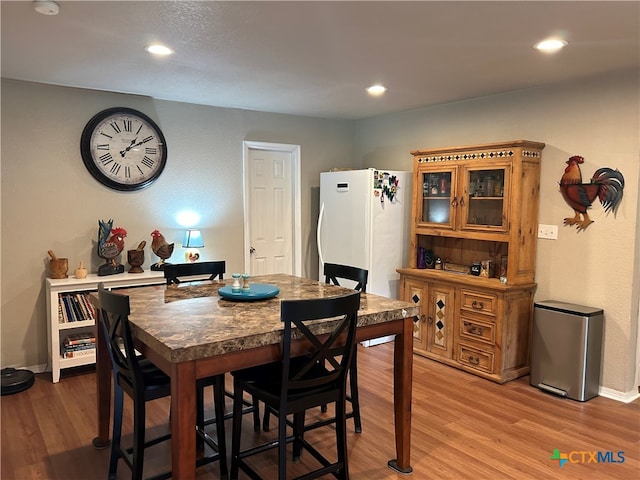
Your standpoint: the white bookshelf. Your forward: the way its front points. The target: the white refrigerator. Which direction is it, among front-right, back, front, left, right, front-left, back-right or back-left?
left

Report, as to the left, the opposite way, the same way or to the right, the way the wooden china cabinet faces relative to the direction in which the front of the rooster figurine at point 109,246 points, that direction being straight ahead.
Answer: the opposite way

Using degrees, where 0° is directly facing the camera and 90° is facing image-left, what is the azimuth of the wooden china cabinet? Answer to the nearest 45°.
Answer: approximately 45°

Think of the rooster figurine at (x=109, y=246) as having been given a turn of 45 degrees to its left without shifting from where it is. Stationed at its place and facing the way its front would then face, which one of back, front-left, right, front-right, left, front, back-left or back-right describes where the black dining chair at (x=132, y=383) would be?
back-right

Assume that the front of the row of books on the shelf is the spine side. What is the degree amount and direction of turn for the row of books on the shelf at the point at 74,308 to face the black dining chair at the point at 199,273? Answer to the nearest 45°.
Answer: approximately 45° to its left

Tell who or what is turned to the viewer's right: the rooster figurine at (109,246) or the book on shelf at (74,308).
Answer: the rooster figurine

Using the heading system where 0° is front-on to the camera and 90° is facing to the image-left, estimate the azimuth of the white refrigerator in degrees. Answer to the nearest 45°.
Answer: approximately 45°

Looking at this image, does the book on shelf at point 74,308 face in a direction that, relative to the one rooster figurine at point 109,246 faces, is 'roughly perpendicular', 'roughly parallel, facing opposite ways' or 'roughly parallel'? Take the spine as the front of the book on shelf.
roughly perpendicular

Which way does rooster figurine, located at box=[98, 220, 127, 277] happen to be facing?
to the viewer's right

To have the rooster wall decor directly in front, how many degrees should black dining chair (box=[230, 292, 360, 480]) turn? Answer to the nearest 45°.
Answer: approximately 90° to its right

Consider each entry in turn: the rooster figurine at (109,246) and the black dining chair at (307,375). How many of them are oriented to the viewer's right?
1

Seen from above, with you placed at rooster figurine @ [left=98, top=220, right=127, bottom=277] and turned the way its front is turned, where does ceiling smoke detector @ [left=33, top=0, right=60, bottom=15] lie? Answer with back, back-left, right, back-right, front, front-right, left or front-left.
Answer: right
